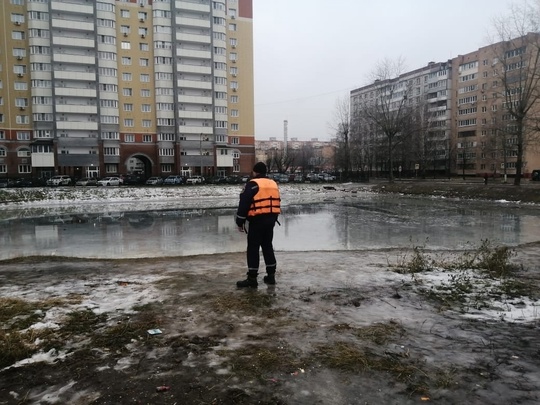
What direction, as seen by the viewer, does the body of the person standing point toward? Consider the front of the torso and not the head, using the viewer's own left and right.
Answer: facing away from the viewer and to the left of the viewer
